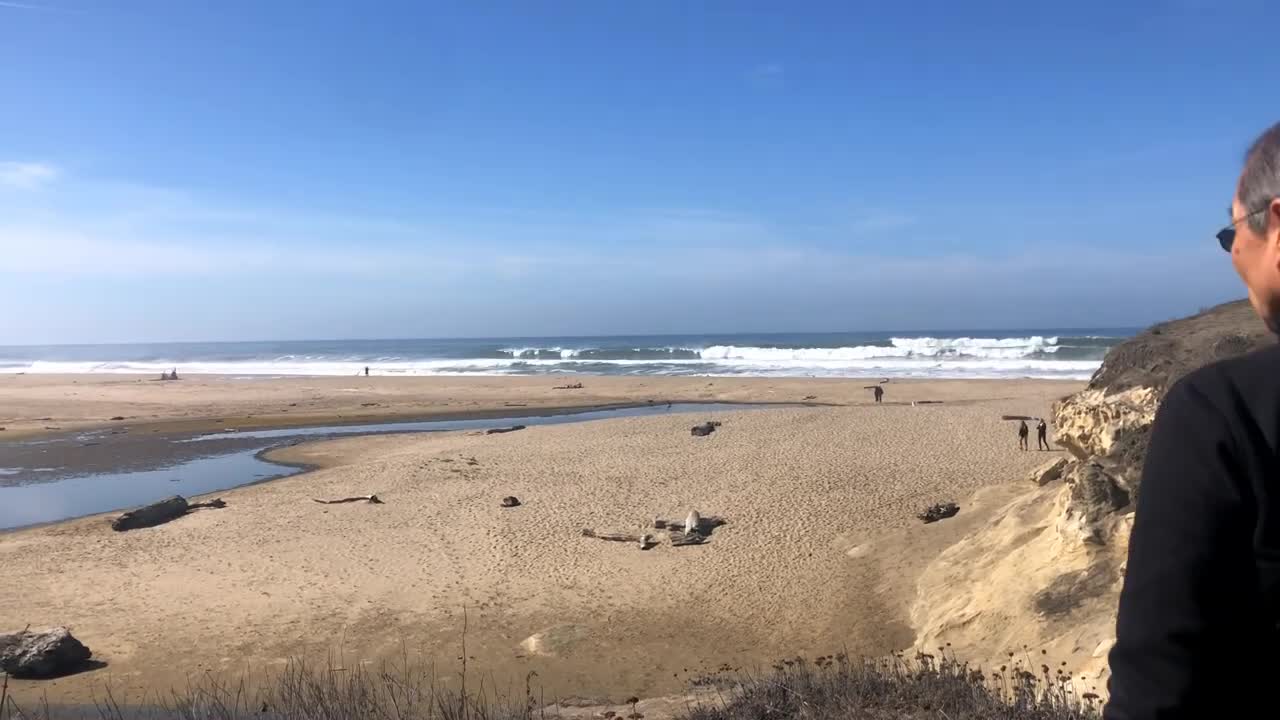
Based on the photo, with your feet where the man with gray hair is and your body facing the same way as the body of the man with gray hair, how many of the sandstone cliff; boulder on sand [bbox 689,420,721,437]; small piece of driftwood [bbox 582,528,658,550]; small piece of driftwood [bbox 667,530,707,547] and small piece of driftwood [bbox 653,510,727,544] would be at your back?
0

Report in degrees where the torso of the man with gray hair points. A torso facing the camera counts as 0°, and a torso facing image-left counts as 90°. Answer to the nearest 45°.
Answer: approximately 135°

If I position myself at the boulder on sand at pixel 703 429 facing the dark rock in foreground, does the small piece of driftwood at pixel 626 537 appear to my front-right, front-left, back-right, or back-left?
front-left

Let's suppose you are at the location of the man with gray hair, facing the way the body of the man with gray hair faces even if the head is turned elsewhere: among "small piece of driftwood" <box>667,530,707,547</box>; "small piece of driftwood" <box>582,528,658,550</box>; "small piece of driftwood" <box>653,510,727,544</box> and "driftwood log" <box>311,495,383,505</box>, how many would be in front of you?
4

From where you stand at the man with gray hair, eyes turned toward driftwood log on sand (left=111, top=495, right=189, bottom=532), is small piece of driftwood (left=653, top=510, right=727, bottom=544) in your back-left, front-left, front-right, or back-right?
front-right

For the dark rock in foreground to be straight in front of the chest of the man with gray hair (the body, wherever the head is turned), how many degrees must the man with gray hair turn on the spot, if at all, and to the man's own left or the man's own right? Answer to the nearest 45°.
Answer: approximately 45° to the man's own left

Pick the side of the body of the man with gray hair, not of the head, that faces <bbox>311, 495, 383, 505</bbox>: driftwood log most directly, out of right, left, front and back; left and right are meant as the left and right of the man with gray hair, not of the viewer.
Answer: front

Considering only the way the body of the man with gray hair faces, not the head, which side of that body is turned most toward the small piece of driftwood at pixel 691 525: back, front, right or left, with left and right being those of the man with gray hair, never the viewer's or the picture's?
front

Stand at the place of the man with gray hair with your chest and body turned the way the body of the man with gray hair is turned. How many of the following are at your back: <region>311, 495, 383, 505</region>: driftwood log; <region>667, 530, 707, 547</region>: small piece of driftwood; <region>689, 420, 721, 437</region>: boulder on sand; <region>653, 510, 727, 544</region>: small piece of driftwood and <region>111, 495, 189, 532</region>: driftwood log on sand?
0

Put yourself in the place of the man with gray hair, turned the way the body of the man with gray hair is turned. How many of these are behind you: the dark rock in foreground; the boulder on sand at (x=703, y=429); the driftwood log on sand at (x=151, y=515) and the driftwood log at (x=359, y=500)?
0

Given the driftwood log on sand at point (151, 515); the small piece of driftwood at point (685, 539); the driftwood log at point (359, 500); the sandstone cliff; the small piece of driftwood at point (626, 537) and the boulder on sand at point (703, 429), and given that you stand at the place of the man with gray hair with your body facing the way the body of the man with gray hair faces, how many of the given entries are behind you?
0
